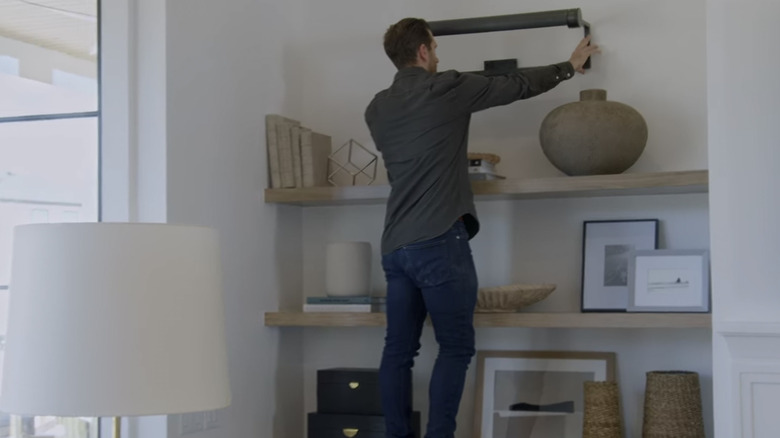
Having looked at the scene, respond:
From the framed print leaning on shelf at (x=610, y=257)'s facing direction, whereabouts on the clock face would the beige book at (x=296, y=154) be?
The beige book is roughly at 3 o'clock from the framed print leaning on shelf.

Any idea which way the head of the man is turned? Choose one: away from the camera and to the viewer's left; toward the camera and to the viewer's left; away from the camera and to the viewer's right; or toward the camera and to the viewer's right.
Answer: away from the camera and to the viewer's right

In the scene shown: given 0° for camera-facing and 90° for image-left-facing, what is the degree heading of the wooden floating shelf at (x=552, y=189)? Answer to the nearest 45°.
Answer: approximately 0°

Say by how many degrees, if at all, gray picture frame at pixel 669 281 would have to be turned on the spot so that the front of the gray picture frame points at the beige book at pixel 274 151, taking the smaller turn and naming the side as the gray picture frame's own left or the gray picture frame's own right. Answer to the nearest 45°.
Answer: approximately 90° to the gray picture frame's own right

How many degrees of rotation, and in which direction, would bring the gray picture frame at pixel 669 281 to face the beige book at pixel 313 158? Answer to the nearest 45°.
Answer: approximately 90° to its right
